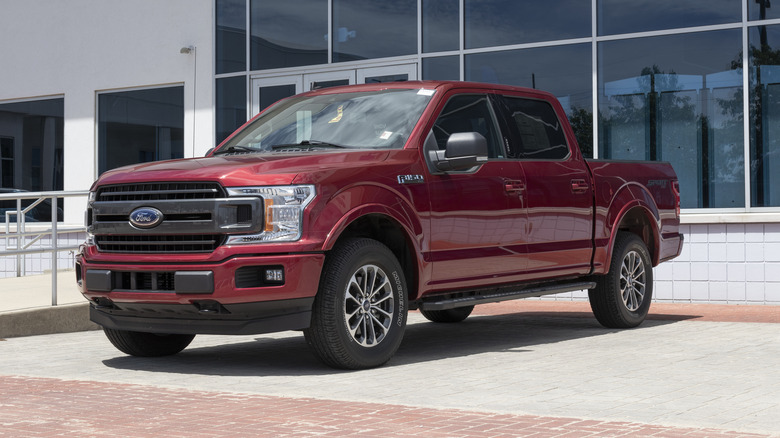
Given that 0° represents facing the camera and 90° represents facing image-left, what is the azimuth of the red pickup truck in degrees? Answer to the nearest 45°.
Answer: approximately 45°
